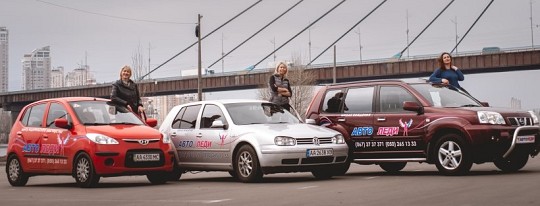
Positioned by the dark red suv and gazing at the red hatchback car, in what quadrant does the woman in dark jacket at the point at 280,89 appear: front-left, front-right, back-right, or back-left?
front-right

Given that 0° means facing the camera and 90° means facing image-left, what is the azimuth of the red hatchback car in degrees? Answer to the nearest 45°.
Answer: approximately 315°

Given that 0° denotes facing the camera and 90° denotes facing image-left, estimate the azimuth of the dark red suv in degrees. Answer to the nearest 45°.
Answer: approximately 315°

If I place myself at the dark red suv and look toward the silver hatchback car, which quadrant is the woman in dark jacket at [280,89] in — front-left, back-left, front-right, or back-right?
front-right

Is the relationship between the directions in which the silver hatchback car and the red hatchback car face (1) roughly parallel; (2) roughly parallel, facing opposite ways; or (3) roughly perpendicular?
roughly parallel

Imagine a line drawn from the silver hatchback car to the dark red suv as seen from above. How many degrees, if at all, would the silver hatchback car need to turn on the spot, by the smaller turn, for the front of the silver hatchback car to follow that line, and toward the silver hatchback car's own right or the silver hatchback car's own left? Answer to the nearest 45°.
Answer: approximately 45° to the silver hatchback car's own left

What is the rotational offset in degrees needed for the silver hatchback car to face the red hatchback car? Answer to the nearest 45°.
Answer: approximately 135° to its right

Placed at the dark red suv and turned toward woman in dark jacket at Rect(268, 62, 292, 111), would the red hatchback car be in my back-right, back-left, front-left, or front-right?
front-left

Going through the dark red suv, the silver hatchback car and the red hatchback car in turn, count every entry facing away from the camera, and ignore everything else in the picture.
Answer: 0

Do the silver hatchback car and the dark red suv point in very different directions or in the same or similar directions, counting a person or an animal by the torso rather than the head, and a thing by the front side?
same or similar directions

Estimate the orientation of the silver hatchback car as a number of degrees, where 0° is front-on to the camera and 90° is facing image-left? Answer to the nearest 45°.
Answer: approximately 315°

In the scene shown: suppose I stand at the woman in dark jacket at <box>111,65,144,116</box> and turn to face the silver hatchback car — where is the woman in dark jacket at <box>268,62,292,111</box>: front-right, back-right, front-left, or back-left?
front-left
